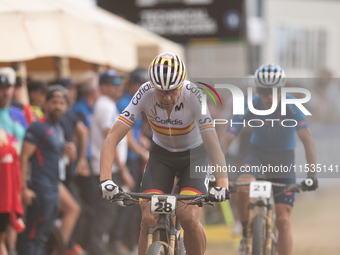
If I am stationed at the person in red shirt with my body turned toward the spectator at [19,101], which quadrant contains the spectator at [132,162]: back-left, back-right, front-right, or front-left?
front-right

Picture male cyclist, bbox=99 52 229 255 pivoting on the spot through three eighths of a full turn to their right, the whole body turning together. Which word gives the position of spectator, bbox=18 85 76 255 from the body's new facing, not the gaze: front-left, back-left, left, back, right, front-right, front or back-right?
front

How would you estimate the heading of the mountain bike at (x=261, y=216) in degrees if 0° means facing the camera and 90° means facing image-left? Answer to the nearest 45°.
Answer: approximately 0°

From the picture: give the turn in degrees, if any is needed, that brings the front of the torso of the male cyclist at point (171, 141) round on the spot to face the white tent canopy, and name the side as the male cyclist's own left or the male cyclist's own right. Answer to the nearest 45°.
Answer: approximately 135° to the male cyclist's own right

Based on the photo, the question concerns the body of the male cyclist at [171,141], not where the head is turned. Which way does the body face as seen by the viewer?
toward the camera

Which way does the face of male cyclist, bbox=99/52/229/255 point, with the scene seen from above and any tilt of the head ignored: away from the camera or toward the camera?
toward the camera

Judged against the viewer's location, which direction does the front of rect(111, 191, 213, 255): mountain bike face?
facing the viewer

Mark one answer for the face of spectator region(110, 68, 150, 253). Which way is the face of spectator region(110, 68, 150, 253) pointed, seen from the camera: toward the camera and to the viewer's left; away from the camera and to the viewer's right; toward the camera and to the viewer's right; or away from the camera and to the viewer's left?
toward the camera and to the viewer's right

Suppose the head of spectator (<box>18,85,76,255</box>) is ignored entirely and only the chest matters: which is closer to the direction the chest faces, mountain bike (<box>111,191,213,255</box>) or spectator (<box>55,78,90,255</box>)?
the mountain bike

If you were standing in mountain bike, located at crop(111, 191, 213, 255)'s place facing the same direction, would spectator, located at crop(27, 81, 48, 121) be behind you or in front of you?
behind

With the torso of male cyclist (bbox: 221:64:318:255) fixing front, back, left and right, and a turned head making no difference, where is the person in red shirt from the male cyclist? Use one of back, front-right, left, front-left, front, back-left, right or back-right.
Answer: right

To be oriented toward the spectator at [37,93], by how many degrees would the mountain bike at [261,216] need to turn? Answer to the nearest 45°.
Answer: approximately 135° to its right

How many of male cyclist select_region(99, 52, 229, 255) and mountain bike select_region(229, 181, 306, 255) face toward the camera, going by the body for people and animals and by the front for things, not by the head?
2

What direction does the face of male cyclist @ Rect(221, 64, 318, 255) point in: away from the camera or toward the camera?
toward the camera
